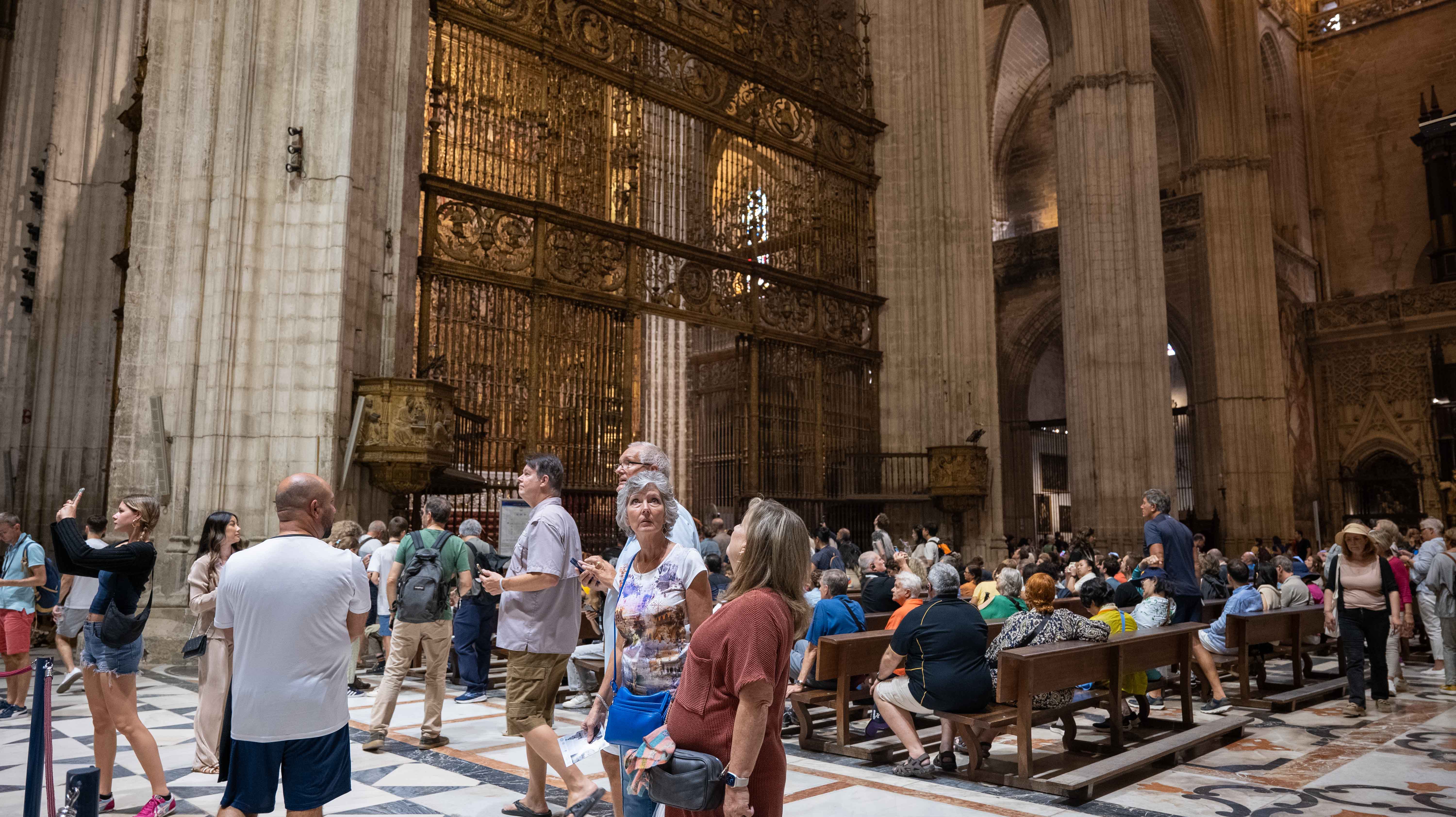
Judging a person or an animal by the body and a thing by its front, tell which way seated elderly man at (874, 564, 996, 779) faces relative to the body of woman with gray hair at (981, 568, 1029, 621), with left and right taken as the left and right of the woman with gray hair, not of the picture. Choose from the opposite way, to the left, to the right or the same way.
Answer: the same way

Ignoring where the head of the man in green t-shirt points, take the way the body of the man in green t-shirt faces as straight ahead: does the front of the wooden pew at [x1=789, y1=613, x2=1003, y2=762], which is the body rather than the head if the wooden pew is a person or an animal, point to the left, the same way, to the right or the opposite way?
the same way

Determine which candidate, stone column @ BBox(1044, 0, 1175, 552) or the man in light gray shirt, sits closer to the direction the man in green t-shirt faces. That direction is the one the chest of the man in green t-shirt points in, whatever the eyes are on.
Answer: the stone column

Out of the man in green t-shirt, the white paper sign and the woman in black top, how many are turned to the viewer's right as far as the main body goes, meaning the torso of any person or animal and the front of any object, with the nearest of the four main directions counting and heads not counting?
0

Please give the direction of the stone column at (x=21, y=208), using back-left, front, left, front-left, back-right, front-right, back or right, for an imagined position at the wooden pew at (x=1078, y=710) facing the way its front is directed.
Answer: front-left

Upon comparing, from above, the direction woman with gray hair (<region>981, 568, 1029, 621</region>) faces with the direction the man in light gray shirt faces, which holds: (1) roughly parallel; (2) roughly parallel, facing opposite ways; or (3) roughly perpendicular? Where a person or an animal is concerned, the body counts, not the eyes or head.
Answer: roughly perpendicular

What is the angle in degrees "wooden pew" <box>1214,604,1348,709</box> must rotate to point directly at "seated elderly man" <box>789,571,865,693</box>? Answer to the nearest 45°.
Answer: approximately 90° to its left

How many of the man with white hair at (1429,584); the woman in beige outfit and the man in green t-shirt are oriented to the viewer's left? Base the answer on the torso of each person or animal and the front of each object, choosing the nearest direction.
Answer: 1

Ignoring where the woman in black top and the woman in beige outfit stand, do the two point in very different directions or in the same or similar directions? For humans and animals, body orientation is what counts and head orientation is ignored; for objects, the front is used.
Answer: very different directions

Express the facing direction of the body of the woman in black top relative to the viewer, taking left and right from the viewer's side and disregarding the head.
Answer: facing to the left of the viewer

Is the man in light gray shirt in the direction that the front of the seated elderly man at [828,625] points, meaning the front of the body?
no

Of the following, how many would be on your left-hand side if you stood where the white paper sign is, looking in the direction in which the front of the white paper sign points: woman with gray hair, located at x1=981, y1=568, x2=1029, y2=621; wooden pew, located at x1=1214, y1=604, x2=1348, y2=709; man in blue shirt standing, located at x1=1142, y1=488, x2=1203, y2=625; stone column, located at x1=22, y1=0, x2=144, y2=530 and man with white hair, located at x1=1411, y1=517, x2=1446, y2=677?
4

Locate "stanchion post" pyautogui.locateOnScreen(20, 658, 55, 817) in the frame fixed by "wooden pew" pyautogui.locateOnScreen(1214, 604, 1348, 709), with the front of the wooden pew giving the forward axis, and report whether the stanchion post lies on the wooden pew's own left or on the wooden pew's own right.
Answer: on the wooden pew's own left

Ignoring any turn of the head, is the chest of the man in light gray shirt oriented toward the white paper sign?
no
